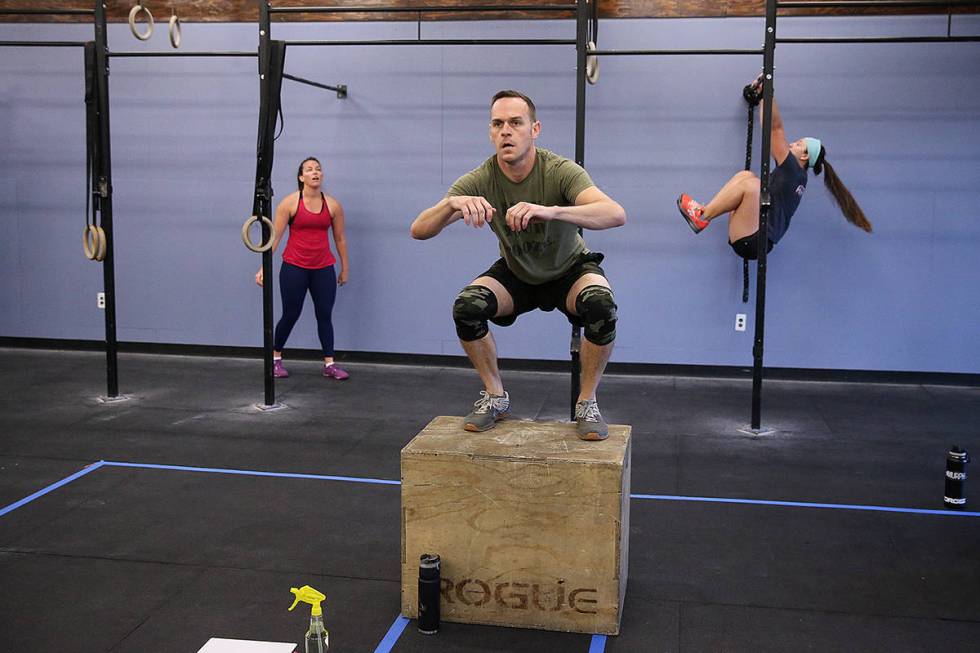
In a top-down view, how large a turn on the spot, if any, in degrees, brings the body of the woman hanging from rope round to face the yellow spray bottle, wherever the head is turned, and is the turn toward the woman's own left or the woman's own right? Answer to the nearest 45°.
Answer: approximately 90° to the woman's own left

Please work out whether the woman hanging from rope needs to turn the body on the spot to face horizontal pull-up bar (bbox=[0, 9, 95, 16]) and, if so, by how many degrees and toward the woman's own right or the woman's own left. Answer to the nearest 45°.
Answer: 0° — they already face it

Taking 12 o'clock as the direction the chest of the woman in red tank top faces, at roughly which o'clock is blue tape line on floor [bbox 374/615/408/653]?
The blue tape line on floor is roughly at 12 o'clock from the woman in red tank top.

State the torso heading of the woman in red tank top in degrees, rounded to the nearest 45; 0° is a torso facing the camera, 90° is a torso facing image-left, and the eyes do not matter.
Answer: approximately 0°

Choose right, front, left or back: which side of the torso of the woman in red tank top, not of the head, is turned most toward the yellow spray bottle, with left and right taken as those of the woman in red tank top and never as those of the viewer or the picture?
front

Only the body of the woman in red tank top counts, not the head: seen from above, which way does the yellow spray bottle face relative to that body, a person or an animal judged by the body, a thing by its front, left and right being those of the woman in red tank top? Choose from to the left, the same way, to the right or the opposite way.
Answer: to the right

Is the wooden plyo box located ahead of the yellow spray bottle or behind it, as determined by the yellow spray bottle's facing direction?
behind

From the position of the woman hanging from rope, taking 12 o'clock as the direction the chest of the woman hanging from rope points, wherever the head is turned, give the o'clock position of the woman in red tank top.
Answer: The woman in red tank top is roughly at 12 o'clock from the woman hanging from rope.

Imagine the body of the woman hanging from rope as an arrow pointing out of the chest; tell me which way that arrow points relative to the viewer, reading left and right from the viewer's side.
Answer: facing to the left of the viewer

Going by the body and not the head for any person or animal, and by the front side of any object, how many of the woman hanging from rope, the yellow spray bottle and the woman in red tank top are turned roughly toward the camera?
1

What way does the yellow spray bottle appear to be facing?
to the viewer's left

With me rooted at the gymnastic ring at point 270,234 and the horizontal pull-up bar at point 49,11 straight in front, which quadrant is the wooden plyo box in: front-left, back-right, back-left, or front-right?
back-left

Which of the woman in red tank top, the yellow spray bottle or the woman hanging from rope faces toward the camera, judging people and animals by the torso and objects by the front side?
the woman in red tank top

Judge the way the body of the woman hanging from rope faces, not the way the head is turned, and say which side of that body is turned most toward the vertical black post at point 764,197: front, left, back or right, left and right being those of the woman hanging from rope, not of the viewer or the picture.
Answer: left
